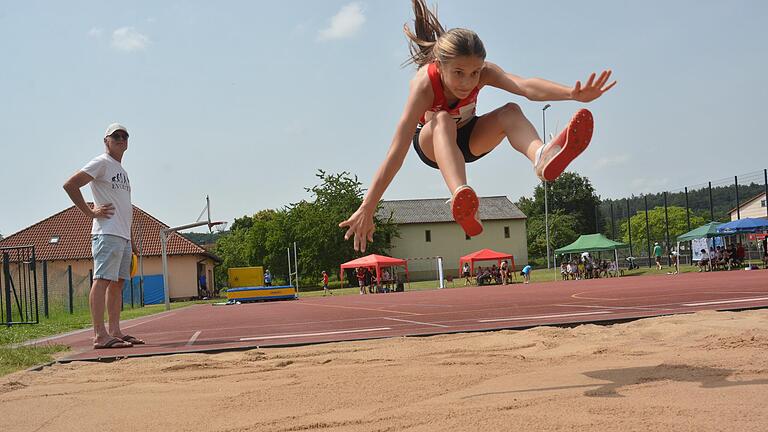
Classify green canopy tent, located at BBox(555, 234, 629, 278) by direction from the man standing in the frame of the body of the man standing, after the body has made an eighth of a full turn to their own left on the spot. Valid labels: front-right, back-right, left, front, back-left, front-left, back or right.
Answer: front-left

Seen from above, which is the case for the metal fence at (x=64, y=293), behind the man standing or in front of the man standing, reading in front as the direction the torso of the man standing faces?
behind

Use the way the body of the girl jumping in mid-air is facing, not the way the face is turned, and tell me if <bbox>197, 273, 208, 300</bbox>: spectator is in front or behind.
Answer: behind

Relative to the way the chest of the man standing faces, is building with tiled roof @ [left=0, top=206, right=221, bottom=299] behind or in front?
behind

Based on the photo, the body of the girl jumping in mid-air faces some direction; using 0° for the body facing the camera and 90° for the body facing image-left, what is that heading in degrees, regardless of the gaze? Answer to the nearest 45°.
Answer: approximately 315°

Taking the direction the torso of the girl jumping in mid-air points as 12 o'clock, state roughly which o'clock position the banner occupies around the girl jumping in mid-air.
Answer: The banner is roughly at 8 o'clock from the girl jumping in mid-air.

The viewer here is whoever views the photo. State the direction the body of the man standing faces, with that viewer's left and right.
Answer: facing the viewer and to the right of the viewer

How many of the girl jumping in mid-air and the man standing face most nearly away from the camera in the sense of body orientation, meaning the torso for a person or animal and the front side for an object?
0

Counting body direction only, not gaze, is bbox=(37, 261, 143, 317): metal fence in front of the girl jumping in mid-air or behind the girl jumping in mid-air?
behind

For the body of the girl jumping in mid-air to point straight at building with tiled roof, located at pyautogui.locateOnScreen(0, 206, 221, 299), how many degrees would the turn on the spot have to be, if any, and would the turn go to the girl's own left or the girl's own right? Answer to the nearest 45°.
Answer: approximately 180°

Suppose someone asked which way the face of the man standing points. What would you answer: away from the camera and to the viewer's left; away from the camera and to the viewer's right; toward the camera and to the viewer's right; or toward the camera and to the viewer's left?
toward the camera and to the viewer's right
